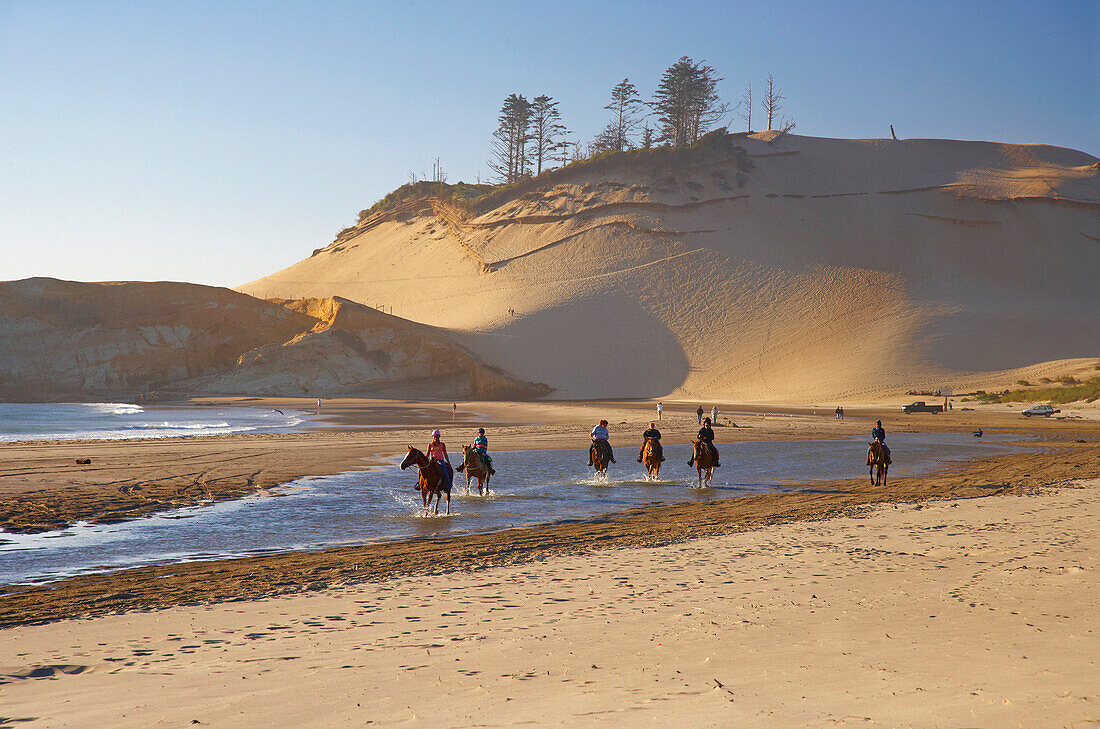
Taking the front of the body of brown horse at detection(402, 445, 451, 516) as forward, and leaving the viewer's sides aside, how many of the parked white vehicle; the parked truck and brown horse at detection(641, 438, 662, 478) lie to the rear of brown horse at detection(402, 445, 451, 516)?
3

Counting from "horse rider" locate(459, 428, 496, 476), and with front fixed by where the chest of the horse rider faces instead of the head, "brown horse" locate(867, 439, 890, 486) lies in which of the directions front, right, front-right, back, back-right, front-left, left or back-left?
back-left

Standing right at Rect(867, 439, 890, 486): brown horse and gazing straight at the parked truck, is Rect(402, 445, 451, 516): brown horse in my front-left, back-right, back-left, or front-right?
back-left

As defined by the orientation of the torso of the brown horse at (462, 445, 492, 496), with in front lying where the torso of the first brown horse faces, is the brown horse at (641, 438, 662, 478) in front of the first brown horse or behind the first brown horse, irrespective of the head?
behind

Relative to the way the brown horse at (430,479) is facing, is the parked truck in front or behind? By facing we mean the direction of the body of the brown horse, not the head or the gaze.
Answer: behind

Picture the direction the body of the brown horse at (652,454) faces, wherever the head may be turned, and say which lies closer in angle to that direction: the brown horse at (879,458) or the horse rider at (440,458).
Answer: the horse rider

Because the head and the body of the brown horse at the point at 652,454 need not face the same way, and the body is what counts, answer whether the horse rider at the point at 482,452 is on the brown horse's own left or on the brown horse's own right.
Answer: on the brown horse's own right

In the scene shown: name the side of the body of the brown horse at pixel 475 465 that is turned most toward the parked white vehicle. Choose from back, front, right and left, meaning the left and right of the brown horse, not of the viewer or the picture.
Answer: back

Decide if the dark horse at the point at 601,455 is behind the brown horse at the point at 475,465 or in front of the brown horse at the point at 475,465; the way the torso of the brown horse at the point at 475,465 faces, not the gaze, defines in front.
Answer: behind

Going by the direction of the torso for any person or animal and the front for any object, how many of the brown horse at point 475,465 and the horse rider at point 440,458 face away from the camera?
0

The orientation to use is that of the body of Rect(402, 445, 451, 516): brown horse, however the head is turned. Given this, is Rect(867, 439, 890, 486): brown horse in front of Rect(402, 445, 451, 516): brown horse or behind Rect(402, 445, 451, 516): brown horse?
behind

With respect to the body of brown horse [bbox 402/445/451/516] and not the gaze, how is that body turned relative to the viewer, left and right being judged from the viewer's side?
facing the viewer and to the left of the viewer

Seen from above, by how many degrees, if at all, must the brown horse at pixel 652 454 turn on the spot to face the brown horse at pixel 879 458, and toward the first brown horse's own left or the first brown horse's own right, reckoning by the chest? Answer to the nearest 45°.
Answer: approximately 90° to the first brown horse's own left
